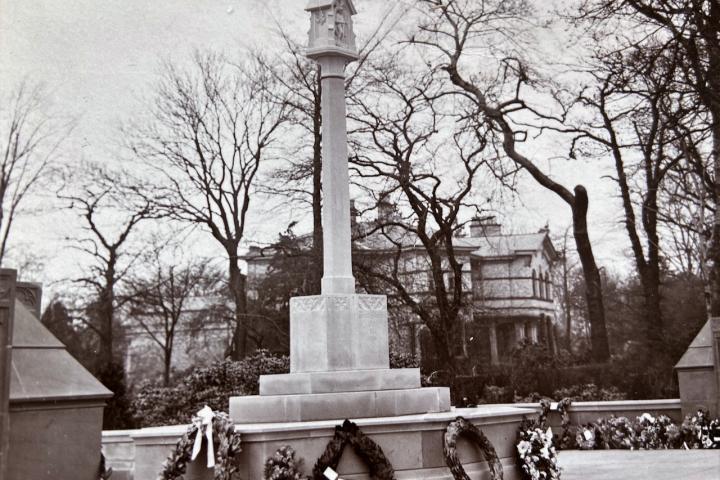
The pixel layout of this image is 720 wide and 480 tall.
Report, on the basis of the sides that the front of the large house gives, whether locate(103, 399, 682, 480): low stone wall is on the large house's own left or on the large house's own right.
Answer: on the large house's own right

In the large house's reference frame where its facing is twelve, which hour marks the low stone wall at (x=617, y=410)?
The low stone wall is roughly at 1 o'clock from the large house.

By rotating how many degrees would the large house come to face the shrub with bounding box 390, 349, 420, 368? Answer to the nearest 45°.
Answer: approximately 45° to its right

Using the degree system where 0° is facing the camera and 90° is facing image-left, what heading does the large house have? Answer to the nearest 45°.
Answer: approximately 315°

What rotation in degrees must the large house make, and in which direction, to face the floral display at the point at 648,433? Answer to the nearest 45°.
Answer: approximately 45° to its right

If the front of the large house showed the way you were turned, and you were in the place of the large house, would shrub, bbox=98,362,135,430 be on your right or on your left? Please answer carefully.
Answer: on your right

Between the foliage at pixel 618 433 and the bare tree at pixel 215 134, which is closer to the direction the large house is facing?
the foliage

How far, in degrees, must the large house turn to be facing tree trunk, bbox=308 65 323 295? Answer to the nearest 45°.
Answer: approximately 45° to its right
